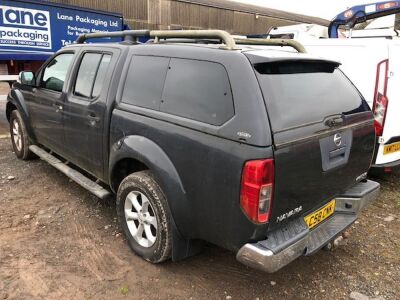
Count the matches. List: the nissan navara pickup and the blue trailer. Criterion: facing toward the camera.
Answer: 0

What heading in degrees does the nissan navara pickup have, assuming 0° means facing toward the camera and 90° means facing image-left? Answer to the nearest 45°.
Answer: approximately 135°

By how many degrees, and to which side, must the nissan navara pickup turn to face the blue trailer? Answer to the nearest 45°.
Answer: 0° — it already faces it
